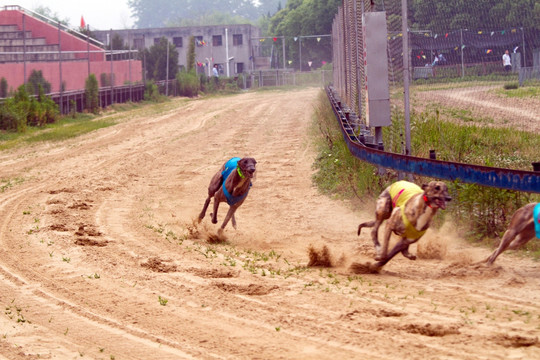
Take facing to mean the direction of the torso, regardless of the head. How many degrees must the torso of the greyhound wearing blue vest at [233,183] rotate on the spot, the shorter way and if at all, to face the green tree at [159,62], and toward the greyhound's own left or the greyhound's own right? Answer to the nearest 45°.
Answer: approximately 135° to the greyhound's own left

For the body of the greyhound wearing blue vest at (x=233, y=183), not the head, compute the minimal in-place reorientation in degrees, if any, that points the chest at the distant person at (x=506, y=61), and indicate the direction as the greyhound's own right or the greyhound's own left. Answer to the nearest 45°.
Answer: approximately 90° to the greyhound's own left

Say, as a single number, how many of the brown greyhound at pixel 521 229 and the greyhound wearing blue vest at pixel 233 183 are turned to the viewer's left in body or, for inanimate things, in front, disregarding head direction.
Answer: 0
